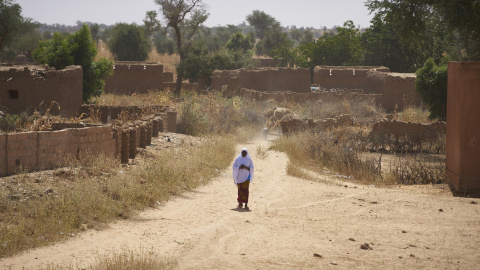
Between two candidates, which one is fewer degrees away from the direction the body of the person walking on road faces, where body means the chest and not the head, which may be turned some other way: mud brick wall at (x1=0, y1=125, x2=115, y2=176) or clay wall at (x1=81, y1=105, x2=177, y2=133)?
the mud brick wall

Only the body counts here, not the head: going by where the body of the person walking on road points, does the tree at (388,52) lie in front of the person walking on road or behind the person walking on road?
behind

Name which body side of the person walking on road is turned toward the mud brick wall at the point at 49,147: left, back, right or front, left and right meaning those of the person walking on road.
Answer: right

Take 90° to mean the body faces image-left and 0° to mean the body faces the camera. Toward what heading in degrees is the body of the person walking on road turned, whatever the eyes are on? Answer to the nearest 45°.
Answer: approximately 0°

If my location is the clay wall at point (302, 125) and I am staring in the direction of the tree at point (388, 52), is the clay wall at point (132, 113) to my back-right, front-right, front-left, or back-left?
back-left

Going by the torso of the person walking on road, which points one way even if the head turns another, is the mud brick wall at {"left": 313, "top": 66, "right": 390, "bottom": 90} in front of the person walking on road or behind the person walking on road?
behind

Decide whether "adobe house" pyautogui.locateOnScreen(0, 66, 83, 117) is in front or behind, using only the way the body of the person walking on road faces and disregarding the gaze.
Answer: behind
